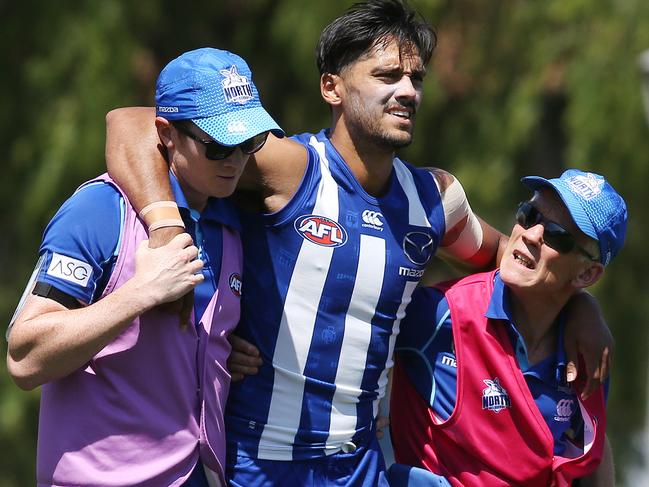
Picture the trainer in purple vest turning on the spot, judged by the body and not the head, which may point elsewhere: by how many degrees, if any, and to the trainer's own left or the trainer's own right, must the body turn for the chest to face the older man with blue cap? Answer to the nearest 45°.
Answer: approximately 45° to the trainer's own left

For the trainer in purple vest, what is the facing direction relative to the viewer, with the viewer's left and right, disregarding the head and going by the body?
facing the viewer and to the right of the viewer

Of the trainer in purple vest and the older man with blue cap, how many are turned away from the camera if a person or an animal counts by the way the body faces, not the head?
0

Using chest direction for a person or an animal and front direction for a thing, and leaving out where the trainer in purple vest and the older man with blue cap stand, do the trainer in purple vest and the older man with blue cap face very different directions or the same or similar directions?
same or similar directions

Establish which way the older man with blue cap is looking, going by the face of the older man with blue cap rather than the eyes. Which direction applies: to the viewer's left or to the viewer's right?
to the viewer's left

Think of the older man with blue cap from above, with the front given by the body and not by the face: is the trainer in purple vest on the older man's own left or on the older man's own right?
on the older man's own right
